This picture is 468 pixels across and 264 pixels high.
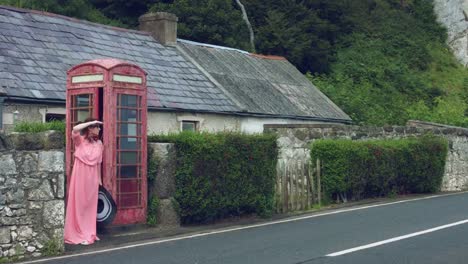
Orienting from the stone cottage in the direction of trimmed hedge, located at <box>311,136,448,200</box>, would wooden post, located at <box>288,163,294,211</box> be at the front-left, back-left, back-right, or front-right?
front-right

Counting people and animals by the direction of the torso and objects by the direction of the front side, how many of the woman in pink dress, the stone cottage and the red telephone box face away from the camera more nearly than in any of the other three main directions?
0

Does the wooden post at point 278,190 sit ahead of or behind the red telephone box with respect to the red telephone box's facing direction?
behind

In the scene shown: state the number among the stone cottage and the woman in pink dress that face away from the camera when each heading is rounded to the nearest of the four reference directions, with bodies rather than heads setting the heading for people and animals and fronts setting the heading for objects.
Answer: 0

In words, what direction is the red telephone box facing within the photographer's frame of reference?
facing the viewer and to the left of the viewer

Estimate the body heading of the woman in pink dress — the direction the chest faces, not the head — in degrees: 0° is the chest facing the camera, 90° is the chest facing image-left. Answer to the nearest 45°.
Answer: approximately 315°
